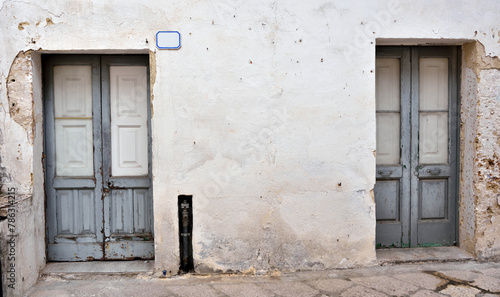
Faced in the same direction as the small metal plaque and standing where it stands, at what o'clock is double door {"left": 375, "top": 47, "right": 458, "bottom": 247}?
The double door is roughly at 9 o'clock from the small metal plaque.

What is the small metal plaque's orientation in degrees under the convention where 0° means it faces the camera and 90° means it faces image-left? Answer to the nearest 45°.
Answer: approximately 0°
